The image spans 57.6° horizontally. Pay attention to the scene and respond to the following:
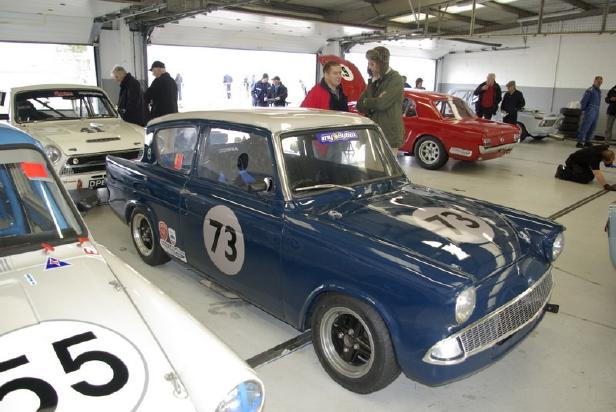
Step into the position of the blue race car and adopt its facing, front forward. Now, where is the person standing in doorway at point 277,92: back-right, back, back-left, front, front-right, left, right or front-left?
back-left

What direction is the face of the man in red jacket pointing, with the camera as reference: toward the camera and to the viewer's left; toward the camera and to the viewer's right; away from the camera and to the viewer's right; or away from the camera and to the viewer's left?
toward the camera and to the viewer's right

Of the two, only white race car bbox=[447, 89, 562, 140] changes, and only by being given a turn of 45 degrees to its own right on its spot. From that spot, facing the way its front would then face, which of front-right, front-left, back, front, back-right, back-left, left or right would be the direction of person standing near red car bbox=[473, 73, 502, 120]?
front-right

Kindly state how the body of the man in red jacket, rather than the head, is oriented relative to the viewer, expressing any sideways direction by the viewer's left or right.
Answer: facing the viewer and to the right of the viewer

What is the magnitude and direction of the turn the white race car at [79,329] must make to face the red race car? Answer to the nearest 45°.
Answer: approximately 90° to its left

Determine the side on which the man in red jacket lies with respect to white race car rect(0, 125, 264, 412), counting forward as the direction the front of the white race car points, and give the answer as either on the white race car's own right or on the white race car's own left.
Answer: on the white race car's own left

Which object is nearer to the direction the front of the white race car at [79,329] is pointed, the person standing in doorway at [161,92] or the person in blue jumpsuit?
the person in blue jumpsuit

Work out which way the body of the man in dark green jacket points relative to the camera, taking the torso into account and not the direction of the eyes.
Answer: to the viewer's left

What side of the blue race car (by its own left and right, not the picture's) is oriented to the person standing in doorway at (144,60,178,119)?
back

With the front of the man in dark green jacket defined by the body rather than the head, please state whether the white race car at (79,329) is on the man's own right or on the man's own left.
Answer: on the man's own left

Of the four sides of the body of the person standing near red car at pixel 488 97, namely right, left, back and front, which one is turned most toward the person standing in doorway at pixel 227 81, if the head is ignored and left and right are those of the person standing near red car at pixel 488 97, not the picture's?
right
